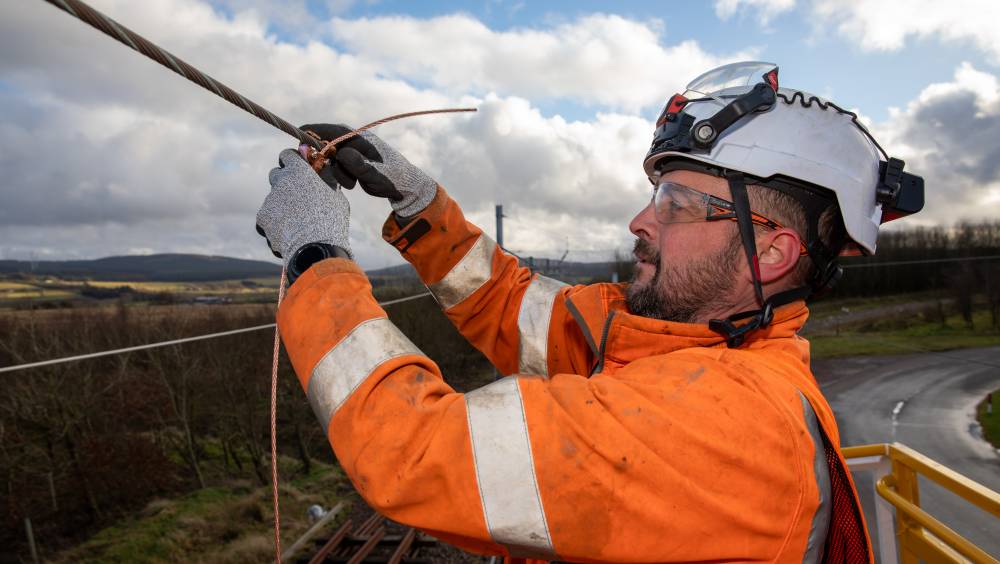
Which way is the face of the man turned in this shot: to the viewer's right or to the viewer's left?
to the viewer's left

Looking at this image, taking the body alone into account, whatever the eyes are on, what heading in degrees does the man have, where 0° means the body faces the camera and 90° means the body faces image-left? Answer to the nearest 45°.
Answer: approximately 90°

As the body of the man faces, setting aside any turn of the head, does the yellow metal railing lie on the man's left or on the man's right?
on the man's right

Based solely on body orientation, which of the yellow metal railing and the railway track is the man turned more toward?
the railway track

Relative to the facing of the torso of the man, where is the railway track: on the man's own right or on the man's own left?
on the man's own right
